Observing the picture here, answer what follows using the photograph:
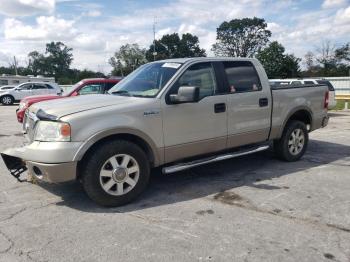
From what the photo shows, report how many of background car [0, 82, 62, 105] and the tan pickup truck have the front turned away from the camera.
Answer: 0

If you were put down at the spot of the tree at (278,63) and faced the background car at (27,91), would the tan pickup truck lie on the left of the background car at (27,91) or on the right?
left

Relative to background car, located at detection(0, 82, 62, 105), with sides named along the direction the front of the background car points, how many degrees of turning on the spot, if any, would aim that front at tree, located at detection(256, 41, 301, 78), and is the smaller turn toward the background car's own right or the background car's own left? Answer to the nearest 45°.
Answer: approximately 180°

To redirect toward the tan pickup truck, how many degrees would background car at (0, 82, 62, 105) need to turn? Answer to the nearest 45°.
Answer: approximately 90° to its left

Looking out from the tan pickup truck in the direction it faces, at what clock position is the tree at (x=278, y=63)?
The tree is roughly at 5 o'clock from the tan pickup truck.

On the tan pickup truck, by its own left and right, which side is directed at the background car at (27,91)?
right

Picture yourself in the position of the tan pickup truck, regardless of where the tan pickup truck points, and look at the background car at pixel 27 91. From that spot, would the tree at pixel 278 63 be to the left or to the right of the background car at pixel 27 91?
right

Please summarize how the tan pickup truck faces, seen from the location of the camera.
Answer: facing the viewer and to the left of the viewer

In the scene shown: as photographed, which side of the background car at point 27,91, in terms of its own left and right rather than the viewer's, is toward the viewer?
left

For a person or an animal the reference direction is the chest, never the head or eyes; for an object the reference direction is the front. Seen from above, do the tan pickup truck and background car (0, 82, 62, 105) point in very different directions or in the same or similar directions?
same or similar directions
